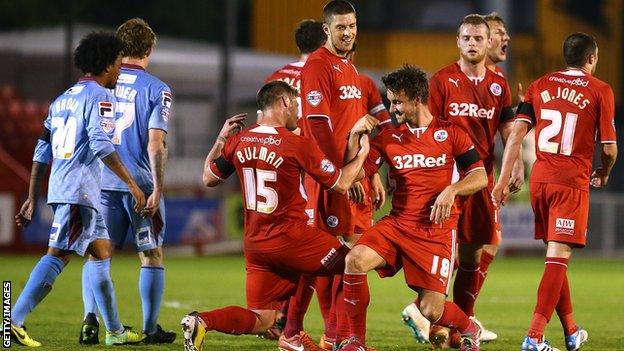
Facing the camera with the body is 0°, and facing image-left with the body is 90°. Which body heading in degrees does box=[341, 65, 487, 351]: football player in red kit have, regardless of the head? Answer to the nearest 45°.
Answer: approximately 45°

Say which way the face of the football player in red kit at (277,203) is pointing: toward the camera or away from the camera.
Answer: away from the camera

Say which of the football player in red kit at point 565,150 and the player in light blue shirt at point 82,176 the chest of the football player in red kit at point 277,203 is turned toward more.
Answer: the football player in red kit

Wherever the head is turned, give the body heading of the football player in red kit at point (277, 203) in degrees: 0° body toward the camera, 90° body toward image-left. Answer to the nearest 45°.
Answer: approximately 225°

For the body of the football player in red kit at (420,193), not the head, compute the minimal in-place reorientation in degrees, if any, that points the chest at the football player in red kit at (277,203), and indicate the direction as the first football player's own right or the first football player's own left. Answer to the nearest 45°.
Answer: approximately 45° to the first football player's own right

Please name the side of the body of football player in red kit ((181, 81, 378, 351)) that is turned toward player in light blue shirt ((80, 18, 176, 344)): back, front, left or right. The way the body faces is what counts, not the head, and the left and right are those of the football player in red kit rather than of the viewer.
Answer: left

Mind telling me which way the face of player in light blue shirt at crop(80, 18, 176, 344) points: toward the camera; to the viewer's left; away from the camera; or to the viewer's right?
away from the camera

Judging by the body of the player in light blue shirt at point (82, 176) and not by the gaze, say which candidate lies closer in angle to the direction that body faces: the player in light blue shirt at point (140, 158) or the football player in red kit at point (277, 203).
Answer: the player in light blue shirt

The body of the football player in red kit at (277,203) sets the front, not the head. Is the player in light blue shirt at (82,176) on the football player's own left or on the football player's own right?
on the football player's own left
